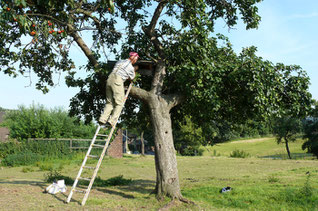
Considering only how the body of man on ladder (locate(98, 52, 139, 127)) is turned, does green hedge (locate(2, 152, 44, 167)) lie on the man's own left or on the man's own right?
on the man's own left

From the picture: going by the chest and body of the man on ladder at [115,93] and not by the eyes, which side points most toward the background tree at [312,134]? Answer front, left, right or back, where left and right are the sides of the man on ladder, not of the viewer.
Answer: front

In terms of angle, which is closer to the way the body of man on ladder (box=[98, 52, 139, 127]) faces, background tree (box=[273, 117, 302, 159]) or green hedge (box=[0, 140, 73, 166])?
the background tree

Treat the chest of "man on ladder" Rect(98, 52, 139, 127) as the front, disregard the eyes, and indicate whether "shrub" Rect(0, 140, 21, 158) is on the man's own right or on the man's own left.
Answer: on the man's own left

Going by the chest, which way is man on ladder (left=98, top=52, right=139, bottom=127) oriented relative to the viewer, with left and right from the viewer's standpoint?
facing away from the viewer and to the right of the viewer

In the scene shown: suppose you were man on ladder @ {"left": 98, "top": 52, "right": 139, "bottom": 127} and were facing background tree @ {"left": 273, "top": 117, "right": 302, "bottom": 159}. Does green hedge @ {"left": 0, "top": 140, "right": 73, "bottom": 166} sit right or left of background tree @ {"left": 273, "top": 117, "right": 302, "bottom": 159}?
left

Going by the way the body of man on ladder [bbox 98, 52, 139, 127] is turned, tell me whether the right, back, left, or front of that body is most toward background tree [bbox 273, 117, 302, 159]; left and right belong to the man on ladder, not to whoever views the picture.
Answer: front
